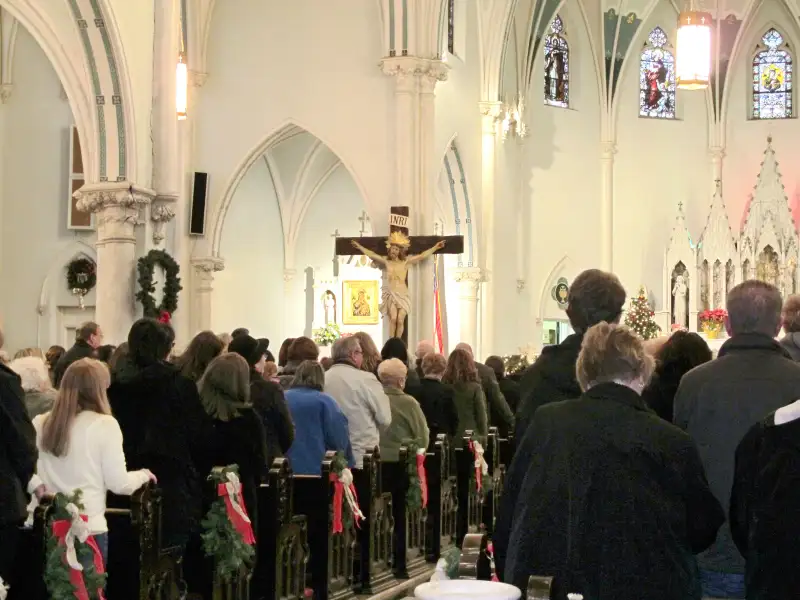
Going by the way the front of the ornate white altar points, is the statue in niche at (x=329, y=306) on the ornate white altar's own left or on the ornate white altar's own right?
on the ornate white altar's own right

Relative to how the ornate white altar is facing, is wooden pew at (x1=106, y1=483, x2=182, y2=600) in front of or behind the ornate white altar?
in front

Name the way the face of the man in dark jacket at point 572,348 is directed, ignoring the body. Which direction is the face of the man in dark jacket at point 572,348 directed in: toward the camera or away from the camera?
away from the camera

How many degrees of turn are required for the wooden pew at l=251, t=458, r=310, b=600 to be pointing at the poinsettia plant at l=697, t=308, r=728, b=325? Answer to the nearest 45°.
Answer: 0° — it already faces it

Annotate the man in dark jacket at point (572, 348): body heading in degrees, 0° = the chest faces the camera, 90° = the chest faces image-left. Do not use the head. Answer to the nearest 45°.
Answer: approximately 180°

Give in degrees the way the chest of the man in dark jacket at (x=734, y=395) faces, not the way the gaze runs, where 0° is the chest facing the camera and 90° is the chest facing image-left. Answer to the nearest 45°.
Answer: approximately 180°

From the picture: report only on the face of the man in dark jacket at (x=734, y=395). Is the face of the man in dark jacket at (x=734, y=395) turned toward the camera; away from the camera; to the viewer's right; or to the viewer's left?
away from the camera

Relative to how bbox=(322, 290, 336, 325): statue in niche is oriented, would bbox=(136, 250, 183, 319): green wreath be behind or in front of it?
in front

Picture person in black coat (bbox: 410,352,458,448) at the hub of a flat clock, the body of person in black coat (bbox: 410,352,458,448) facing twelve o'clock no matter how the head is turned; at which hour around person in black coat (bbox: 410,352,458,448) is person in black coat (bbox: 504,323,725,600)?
person in black coat (bbox: 504,323,725,600) is roughly at 6 o'clock from person in black coat (bbox: 410,352,458,448).

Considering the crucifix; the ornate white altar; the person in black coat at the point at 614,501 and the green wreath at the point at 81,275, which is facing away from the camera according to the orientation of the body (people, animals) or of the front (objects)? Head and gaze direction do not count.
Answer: the person in black coat
